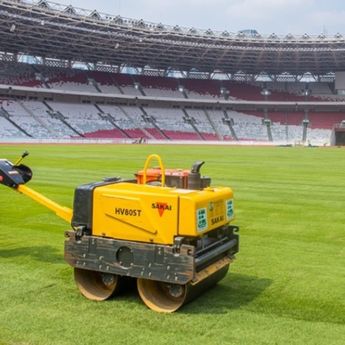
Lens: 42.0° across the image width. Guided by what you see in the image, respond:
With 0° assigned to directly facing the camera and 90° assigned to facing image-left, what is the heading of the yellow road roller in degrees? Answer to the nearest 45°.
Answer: approximately 315°
